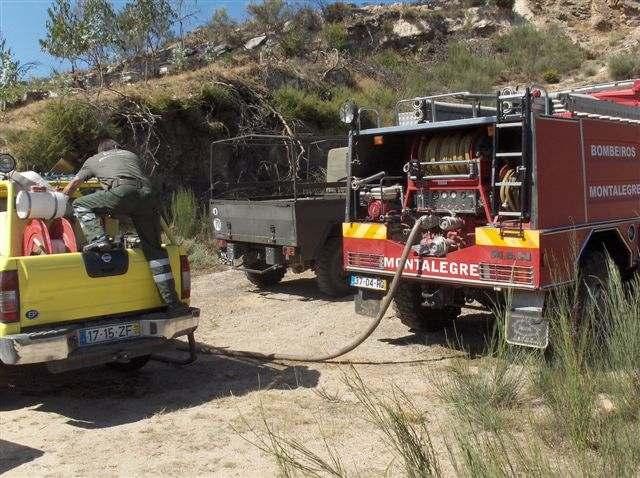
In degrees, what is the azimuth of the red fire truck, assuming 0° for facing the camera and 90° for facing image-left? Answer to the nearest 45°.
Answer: approximately 225°

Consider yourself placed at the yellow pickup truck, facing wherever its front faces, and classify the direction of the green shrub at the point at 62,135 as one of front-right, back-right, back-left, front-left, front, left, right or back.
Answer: front-right

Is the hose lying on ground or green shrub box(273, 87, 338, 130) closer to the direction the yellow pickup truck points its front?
the green shrub

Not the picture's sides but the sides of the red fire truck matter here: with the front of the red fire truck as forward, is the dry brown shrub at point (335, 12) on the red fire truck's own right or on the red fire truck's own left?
on the red fire truck's own left

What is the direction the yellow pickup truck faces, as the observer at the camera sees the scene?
facing away from the viewer and to the left of the viewer

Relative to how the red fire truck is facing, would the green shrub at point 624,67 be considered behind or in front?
in front

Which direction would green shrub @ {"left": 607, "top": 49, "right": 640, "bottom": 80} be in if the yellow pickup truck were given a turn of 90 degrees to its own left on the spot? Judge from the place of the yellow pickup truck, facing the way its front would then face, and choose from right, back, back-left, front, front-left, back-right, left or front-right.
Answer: back

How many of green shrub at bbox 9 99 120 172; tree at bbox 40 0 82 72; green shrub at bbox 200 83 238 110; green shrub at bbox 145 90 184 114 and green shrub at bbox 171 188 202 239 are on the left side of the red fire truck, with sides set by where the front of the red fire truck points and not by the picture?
5

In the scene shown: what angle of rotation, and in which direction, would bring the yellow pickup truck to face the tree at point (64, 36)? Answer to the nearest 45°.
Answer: approximately 45° to its right

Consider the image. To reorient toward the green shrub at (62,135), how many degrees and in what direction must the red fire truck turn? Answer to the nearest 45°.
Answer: approximately 90° to its left

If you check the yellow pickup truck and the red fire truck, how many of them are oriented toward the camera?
0
